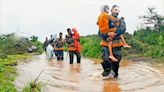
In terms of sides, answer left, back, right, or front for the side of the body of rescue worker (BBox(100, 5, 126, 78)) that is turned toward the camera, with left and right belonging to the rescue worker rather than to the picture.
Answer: front

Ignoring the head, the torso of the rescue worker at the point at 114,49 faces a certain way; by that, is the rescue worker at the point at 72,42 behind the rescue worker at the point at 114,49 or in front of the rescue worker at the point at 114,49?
behind
